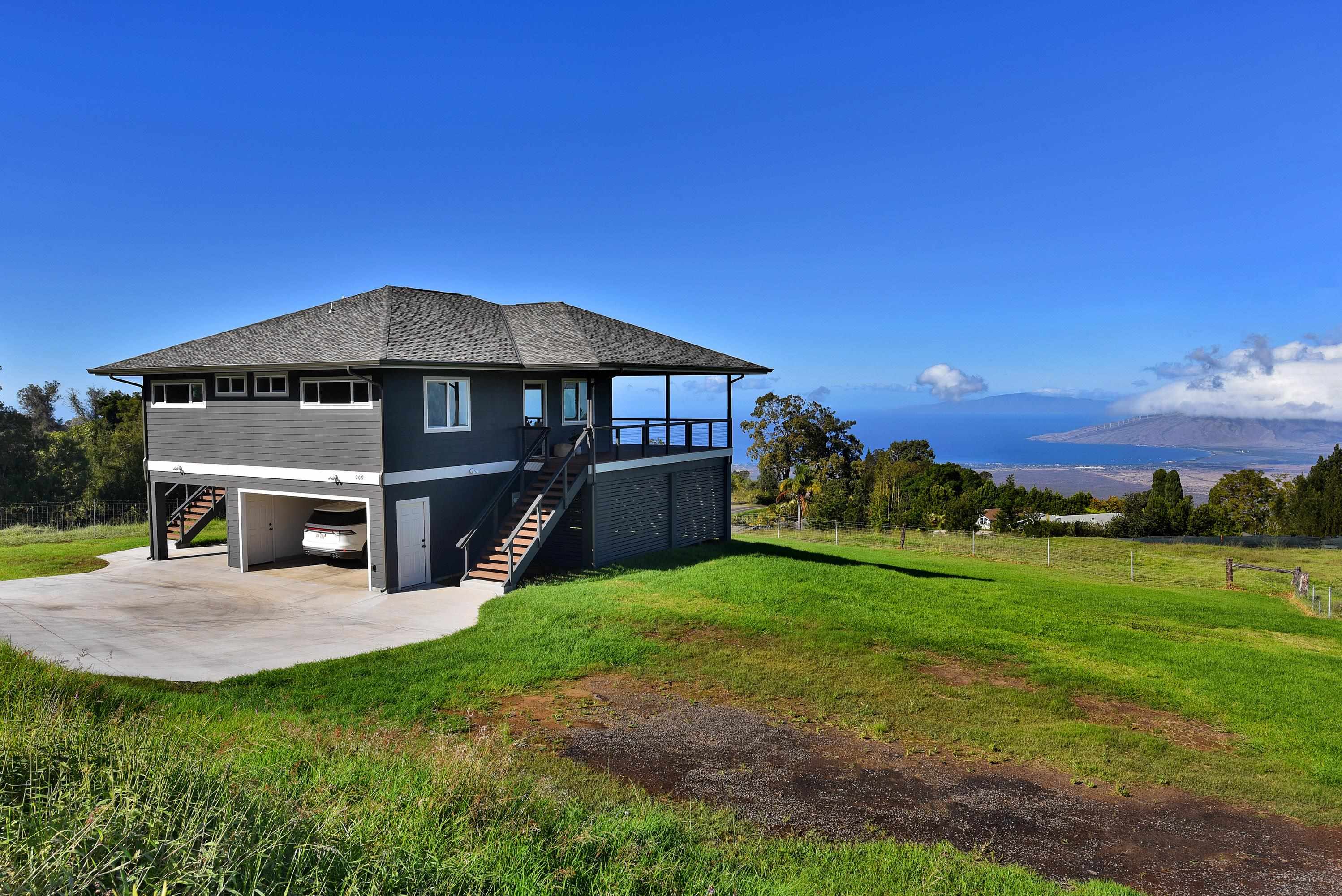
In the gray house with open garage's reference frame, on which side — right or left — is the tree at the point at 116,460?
on its right

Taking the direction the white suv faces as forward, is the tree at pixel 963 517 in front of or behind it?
in front

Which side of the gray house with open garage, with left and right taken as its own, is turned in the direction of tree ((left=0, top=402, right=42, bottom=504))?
right

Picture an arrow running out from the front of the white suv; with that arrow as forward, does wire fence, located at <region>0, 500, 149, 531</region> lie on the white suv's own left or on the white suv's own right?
on the white suv's own left

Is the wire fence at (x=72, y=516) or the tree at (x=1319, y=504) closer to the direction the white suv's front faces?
the tree

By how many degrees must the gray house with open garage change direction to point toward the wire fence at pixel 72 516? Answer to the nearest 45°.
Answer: approximately 90° to its right

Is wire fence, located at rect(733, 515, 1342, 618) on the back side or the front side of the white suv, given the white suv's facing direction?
on the front side

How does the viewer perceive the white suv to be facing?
facing away from the viewer and to the right of the viewer
